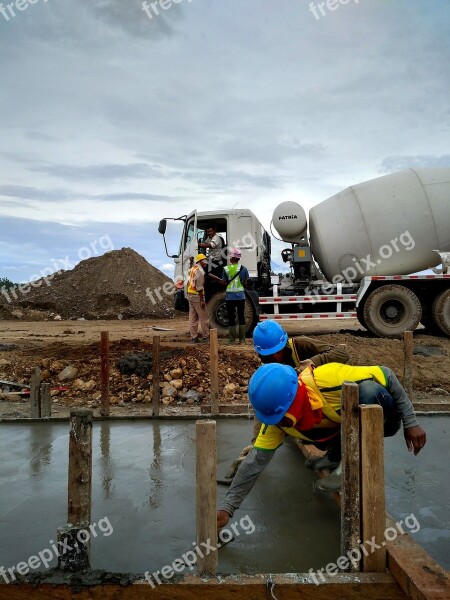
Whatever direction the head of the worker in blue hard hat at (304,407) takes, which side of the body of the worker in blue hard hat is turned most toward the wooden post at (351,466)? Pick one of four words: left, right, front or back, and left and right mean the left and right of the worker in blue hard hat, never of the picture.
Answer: left

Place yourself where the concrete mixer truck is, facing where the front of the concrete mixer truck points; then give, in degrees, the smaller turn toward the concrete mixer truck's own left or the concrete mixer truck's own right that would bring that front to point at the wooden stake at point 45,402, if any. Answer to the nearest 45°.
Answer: approximately 45° to the concrete mixer truck's own left

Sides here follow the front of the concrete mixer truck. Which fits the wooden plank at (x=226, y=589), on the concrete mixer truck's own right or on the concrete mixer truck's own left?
on the concrete mixer truck's own left

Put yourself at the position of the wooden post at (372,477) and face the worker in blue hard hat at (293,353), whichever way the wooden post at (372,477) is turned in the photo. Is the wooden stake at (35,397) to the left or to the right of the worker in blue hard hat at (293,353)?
left

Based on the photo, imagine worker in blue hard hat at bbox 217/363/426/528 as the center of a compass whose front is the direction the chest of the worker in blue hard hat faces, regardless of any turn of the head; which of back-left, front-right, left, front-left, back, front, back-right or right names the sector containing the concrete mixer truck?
back-right

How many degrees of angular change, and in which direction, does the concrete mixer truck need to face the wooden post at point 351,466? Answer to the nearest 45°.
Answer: approximately 90° to its left

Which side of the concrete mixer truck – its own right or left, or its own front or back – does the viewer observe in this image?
left

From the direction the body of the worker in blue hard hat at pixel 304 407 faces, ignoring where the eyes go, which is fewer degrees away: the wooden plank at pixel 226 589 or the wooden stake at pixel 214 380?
the wooden plank

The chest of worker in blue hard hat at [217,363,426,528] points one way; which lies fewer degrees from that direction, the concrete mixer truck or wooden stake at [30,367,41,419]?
the wooden stake

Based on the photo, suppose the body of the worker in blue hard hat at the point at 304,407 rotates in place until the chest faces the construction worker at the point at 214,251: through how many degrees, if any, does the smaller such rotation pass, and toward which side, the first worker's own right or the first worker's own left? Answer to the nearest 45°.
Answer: approximately 135° to the first worker's own right

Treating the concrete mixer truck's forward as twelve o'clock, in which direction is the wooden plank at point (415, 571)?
The wooden plank is roughly at 9 o'clock from the concrete mixer truck.
